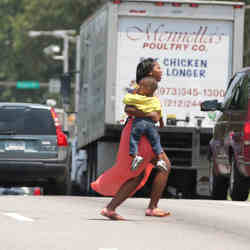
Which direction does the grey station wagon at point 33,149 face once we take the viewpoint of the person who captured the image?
facing away from the viewer

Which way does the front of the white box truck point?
away from the camera

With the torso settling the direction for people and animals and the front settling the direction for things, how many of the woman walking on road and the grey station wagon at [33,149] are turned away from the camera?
1

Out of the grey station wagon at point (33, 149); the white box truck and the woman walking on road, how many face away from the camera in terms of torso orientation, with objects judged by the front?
2

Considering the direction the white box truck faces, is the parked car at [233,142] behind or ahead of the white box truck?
behind

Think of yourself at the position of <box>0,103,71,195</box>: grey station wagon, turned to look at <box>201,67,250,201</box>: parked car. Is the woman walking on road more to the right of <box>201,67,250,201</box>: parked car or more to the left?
right

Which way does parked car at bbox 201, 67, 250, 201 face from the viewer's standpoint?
away from the camera

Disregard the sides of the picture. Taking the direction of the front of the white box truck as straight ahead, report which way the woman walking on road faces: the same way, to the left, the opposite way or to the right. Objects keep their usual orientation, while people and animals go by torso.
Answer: to the right

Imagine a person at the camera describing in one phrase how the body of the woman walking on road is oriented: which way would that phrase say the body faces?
to the viewer's right

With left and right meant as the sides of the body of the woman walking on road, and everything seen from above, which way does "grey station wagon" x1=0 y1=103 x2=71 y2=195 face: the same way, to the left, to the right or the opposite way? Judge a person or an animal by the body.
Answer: to the left

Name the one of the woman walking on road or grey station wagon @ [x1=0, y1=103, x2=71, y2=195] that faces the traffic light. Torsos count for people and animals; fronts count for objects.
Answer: the grey station wagon
